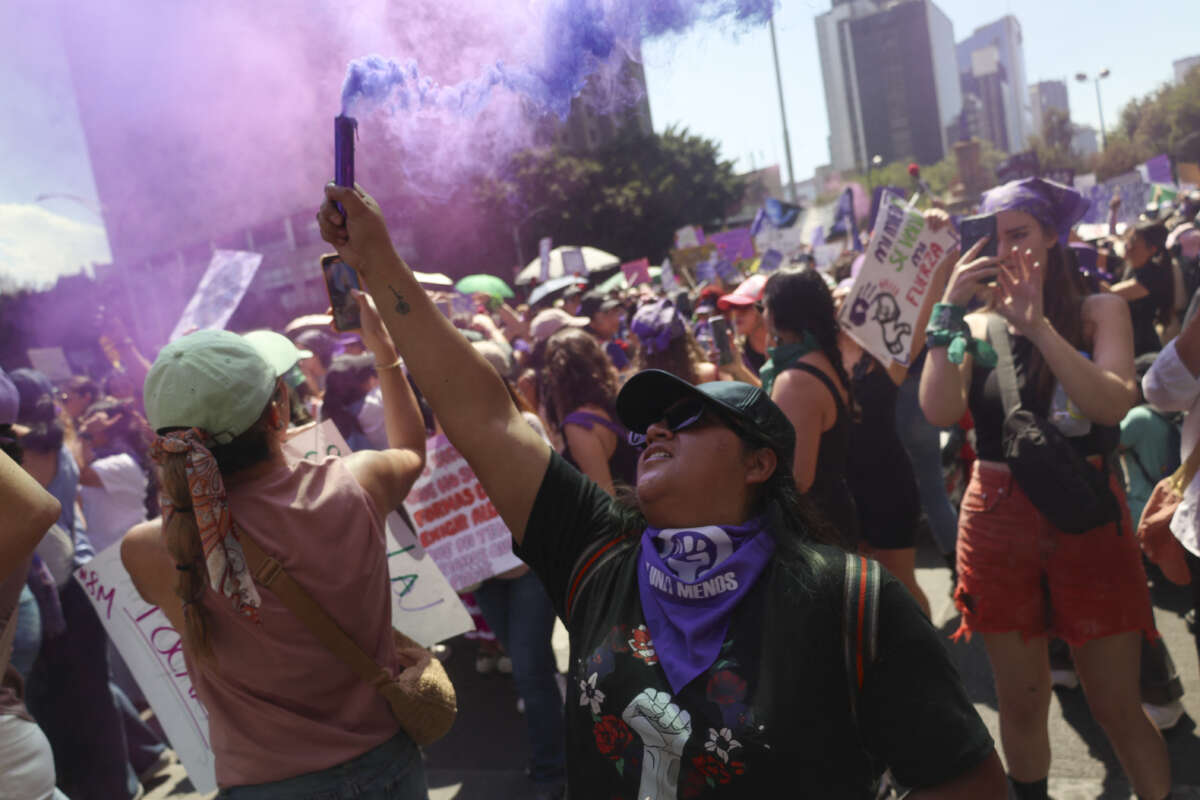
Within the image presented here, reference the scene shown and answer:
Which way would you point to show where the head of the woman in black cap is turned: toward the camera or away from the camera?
toward the camera

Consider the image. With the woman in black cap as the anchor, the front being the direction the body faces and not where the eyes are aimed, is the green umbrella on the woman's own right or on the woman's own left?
on the woman's own right

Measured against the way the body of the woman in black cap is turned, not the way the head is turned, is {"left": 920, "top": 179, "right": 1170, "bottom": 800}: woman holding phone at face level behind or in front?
behind

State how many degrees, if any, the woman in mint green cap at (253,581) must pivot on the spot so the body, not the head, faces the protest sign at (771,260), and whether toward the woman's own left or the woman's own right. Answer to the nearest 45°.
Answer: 0° — they already face it

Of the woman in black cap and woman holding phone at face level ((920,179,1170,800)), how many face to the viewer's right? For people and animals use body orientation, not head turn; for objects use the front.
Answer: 0

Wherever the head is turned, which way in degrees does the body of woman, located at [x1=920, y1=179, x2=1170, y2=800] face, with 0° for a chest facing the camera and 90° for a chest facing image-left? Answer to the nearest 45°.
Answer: approximately 45°

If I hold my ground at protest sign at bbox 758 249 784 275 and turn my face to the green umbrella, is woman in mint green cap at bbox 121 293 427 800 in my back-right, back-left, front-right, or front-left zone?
front-left

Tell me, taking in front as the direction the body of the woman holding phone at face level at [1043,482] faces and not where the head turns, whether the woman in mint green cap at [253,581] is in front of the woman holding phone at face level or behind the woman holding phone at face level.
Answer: in front

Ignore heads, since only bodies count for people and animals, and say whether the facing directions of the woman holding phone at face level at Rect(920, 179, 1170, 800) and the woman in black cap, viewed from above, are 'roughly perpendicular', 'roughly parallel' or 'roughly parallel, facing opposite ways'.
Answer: roughly parallel

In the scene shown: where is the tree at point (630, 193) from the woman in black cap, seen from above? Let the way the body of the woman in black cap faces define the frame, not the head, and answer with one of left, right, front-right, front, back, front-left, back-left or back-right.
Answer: back-right

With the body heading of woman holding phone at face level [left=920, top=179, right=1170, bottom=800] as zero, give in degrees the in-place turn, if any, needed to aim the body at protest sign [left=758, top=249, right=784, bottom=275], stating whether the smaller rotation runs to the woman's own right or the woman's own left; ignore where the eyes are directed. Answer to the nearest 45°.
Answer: approximately 135° to the woman's own right

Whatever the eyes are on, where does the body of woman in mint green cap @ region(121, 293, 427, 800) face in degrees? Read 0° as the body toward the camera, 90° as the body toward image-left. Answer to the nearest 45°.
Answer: approximately 225°
